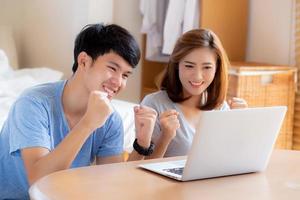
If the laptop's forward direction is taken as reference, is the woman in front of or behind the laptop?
in front

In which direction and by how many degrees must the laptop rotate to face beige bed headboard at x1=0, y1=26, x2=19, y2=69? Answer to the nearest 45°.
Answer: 0° — it already faces it

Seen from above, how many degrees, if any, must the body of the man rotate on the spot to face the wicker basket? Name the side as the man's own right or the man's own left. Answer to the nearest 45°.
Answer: approximately 90° to the man's own left

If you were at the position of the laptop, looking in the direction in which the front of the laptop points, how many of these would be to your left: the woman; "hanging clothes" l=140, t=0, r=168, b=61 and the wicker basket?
0

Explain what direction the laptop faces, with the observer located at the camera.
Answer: facing away from the viewer and to the left of the viewer

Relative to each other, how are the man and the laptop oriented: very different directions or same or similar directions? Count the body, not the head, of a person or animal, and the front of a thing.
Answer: very different directions

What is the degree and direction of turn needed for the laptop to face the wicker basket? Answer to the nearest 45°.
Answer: approximately 45° to its right

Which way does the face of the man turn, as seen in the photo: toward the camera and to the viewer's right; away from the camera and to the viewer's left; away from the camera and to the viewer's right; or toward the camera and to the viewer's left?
toward the camera and to the viewer's right

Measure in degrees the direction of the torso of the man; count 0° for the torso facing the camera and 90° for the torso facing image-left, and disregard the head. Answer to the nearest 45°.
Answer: approximately 315°

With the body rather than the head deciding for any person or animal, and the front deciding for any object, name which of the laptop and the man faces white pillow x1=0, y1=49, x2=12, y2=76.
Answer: the laptop

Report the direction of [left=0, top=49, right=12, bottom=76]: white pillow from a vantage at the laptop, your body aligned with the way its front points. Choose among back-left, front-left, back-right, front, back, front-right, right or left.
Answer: front

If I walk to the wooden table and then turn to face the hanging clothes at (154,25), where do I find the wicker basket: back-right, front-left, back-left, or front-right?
front-right

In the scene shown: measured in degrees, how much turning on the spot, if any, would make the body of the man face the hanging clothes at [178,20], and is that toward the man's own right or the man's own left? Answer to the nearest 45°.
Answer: approximately 135° to the man's own left
